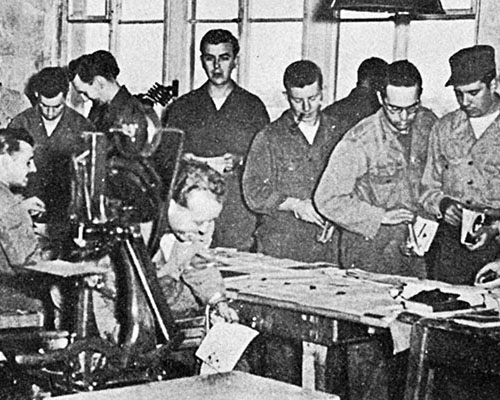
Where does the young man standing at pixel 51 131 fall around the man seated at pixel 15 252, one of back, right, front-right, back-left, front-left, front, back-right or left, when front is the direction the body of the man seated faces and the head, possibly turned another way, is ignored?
left

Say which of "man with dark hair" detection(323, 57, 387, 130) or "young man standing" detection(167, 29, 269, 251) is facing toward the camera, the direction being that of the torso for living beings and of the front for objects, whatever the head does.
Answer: the young man standing

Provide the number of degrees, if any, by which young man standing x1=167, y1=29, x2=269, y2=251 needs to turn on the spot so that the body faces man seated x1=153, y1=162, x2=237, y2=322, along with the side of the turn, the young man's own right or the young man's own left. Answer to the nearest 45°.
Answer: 0° — they already face them

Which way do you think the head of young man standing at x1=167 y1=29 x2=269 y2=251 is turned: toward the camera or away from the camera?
toward the camera

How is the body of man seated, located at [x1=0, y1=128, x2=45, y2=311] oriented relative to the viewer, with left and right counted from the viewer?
facing to the right of the viewer

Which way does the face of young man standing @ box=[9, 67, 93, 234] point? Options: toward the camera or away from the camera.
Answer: toward the camera

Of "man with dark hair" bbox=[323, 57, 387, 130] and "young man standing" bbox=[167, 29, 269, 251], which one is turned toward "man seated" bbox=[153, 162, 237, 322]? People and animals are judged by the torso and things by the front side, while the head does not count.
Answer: the young man standing

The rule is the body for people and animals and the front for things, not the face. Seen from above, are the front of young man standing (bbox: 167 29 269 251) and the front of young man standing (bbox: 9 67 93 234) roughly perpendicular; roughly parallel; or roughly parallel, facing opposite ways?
roughly parallel

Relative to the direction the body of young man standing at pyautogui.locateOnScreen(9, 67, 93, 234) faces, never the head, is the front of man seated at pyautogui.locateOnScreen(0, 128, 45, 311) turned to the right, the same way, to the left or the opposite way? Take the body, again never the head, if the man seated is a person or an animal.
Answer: to the left

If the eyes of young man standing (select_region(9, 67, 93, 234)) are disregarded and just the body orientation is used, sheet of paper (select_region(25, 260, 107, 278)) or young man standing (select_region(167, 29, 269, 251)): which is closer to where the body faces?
the sheet of paper

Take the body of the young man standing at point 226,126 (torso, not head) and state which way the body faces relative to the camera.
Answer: toward the camera

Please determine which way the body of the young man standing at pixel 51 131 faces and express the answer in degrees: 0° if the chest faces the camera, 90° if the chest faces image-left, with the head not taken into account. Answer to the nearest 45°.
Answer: approximately 0°
